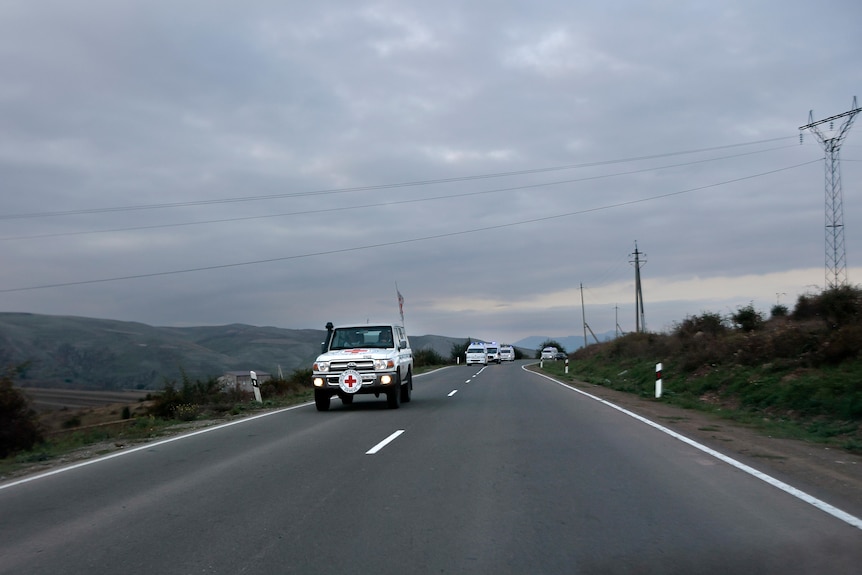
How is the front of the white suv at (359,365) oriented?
toward the camera

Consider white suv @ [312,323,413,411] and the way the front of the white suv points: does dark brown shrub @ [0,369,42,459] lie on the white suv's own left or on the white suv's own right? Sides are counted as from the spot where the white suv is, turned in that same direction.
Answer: on the white suv's own right

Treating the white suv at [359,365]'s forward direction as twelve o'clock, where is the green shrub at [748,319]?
The green shrub is roughly at 8 o'clock from the white suv.
